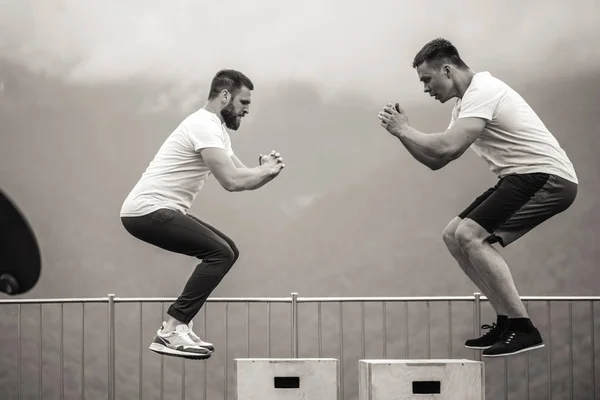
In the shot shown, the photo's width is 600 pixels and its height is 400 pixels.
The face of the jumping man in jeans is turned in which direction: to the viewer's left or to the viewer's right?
to the viewer's right

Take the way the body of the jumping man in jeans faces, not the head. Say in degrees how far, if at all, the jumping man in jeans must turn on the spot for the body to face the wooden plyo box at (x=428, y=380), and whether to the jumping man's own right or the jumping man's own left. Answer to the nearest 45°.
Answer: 0° — they already face it

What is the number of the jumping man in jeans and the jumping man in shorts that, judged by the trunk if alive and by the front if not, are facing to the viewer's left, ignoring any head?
1

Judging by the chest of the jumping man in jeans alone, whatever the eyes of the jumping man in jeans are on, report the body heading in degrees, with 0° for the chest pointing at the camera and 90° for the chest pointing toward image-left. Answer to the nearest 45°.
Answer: approximately 270°

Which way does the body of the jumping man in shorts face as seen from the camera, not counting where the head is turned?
to the viewer's left

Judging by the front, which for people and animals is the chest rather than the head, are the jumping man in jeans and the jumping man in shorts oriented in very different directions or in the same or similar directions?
very different directions

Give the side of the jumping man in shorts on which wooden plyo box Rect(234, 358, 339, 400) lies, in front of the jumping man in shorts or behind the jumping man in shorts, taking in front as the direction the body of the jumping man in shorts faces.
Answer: in front

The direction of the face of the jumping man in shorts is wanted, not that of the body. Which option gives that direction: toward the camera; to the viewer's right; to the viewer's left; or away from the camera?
to the viewer's left
